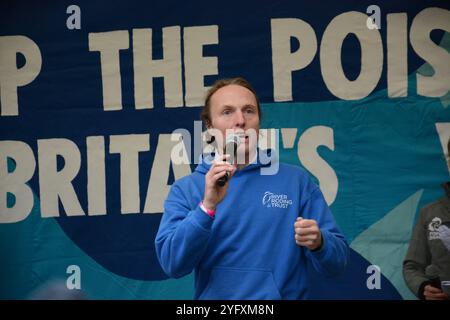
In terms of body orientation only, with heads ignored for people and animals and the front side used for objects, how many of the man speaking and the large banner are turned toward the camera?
2

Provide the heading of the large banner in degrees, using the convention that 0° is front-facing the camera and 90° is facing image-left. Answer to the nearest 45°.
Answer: approximately 0°

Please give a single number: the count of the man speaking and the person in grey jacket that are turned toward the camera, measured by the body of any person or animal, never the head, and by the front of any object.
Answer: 2

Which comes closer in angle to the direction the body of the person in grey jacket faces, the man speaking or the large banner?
the man speaking

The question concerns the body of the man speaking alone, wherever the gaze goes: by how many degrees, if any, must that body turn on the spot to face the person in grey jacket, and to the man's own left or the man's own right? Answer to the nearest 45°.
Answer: approximately 135° to the man's own left

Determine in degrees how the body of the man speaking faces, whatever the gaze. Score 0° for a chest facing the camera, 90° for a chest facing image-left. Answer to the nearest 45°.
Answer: approximately 0°
